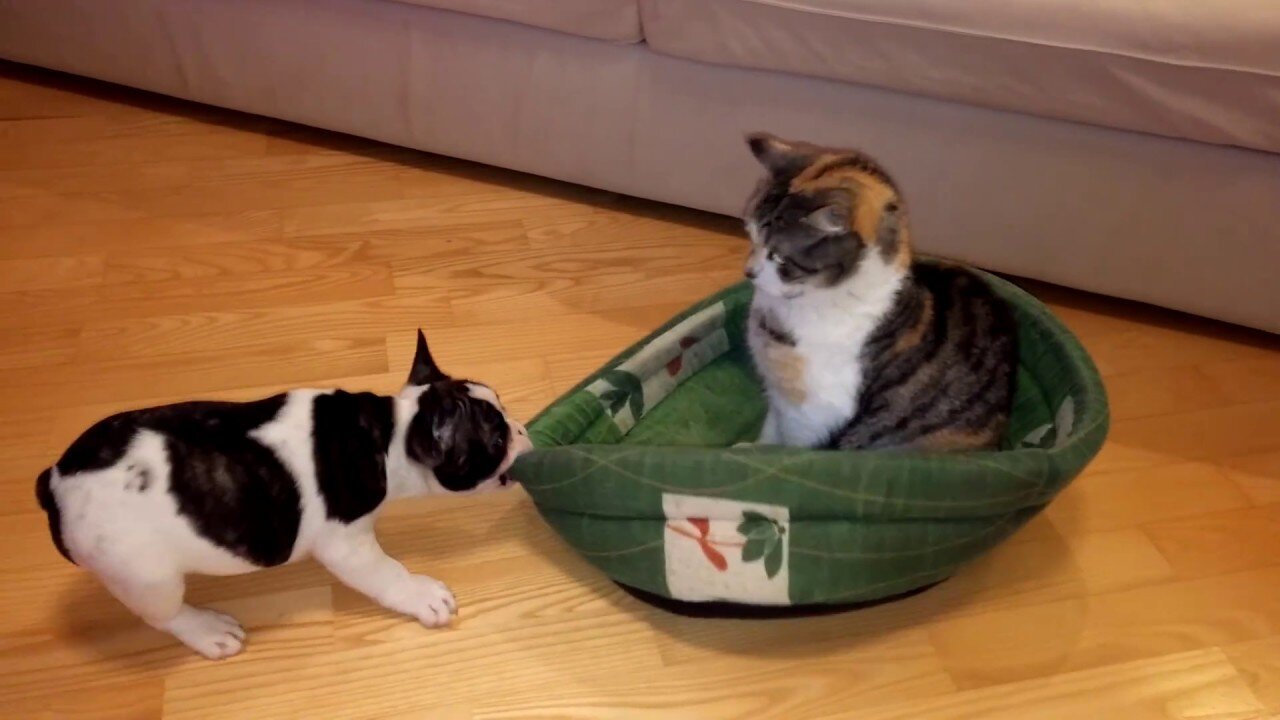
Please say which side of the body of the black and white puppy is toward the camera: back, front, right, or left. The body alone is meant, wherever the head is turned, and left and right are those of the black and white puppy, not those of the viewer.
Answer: right

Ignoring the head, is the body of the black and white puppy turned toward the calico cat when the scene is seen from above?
yes
